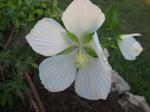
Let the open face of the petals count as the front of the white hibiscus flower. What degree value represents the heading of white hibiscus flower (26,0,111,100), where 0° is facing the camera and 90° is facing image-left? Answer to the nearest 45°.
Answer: approximately 0°
